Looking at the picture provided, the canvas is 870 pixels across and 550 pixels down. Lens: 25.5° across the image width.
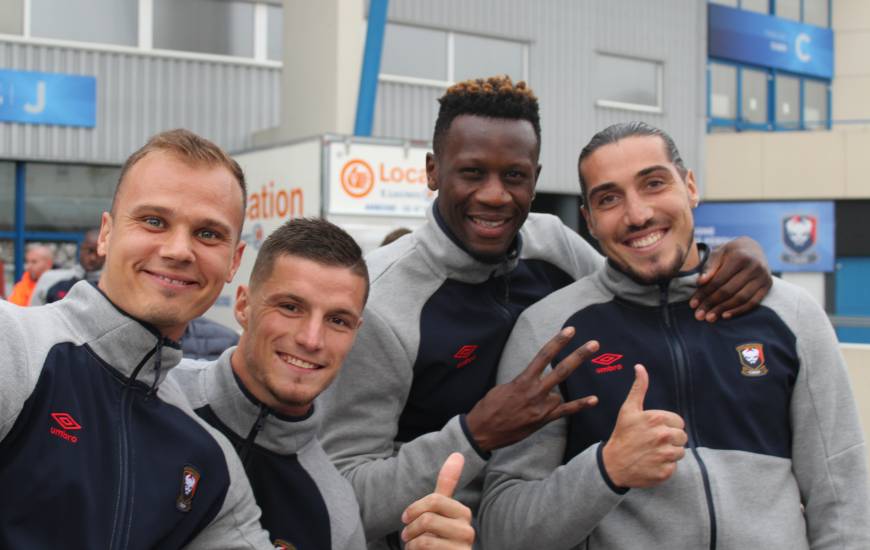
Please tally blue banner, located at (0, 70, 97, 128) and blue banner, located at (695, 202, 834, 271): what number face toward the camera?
2

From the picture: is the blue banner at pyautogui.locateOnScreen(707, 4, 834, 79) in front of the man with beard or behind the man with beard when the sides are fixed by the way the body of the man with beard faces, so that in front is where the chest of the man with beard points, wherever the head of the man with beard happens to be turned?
behind

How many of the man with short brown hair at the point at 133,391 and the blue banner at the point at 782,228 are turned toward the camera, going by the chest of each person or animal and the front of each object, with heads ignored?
2

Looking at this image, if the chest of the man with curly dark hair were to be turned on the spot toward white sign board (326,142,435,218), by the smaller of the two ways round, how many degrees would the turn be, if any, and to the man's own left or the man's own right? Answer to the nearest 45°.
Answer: approximately 135° to the man's own left

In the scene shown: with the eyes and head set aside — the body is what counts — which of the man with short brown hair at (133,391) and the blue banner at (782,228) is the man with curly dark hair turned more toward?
the man with short brown hair

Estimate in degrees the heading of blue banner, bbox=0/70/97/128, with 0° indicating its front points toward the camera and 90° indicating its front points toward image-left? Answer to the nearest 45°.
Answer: approximately 0°
